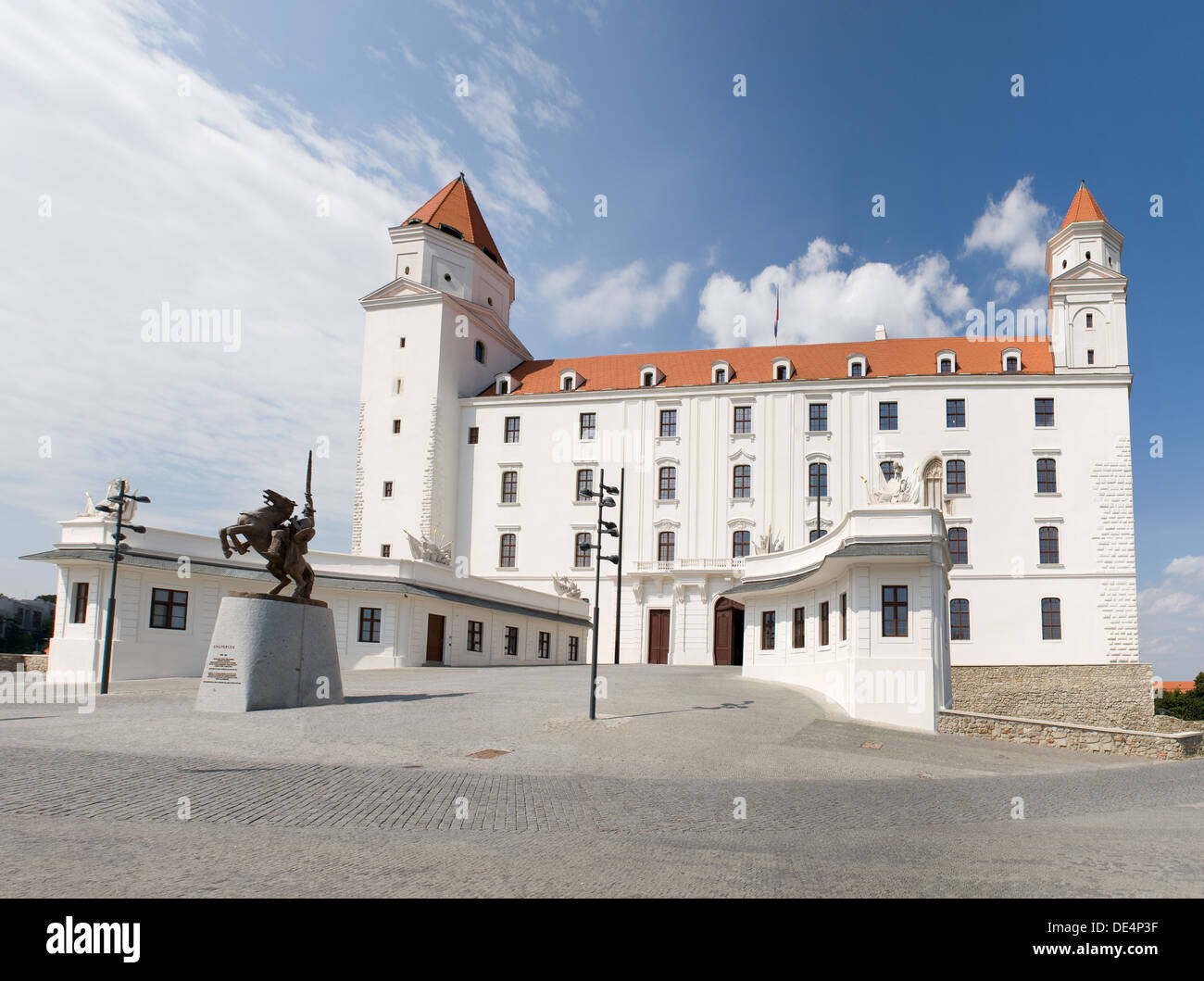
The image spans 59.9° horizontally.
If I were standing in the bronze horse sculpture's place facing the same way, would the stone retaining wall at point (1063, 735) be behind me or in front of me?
behind

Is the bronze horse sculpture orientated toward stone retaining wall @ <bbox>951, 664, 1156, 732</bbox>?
no

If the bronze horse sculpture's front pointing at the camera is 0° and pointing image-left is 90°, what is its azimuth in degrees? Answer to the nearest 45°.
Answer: approximately 90°
